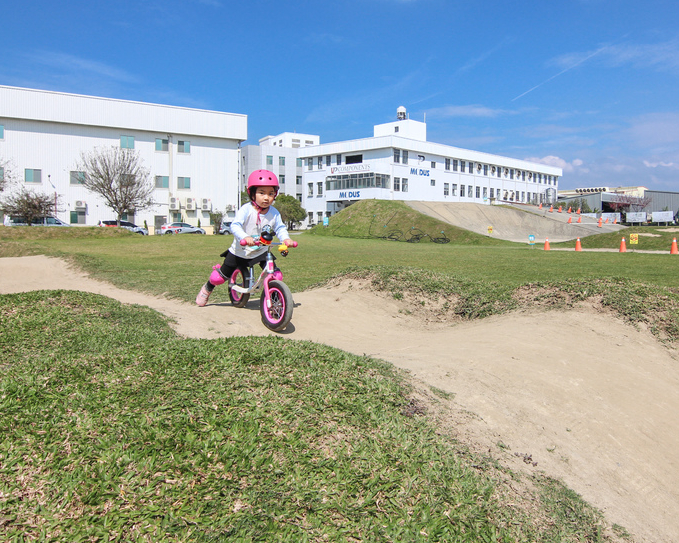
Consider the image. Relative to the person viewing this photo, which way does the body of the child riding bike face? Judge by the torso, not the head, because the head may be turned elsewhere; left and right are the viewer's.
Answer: facing the viewer and to the right of the viewer
